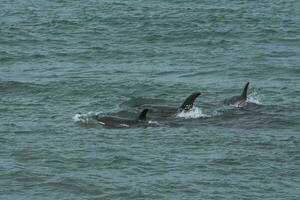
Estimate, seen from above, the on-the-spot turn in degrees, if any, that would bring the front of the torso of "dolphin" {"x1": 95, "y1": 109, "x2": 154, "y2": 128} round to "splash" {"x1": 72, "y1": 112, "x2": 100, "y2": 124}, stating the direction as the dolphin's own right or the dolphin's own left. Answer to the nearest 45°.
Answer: approximately 45° to the dolphin's own right

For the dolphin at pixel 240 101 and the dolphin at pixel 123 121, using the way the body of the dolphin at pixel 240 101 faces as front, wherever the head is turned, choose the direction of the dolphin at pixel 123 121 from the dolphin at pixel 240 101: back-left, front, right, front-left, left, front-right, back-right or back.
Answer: front-left

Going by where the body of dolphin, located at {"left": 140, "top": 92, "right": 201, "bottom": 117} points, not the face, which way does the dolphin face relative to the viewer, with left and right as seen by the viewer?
facing to the left of the viewer

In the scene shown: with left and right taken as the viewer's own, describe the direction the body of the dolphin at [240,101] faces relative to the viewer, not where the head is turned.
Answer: facing to the left of the viewer

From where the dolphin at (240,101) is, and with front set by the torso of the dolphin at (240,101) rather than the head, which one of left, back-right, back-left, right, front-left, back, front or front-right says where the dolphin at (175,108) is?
front-left

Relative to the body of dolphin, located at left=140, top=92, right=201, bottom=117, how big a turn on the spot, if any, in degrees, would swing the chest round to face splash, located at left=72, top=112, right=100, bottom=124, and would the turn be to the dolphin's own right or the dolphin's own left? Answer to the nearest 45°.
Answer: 0° — it already faces it

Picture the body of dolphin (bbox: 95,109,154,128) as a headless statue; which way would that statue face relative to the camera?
to the viewer's left

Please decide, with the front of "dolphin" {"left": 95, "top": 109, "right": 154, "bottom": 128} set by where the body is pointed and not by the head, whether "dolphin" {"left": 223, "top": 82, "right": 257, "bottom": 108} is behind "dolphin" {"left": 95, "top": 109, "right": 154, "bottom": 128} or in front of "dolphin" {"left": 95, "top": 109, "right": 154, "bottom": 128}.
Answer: behind

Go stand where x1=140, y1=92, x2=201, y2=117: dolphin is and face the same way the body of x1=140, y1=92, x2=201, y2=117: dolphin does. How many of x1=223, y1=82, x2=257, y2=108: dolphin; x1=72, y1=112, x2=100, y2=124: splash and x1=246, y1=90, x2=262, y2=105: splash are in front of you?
1

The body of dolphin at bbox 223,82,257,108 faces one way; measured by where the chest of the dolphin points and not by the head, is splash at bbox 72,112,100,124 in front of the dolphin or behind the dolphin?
in front
